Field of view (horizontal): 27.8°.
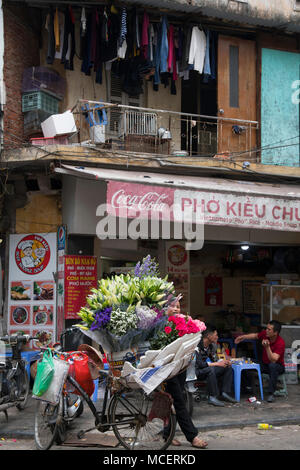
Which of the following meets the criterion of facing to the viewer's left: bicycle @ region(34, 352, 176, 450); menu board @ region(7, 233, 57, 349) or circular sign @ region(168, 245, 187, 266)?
the bicycle

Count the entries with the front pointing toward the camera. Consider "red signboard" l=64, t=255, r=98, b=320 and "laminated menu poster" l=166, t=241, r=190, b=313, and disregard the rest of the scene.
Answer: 2

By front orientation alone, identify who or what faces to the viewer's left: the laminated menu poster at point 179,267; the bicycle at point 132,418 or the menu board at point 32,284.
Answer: the bicycle

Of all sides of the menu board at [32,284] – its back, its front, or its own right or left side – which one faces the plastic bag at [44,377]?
front

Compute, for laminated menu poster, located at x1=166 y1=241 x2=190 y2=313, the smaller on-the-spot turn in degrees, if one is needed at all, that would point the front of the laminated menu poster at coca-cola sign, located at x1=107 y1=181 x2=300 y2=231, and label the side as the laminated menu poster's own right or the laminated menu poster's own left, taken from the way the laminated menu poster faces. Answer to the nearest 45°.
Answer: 0° — it already faces it

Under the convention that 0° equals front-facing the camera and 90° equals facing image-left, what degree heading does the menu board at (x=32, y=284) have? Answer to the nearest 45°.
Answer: approximately 0°

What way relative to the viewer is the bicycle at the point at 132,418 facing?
to the viewer's left
